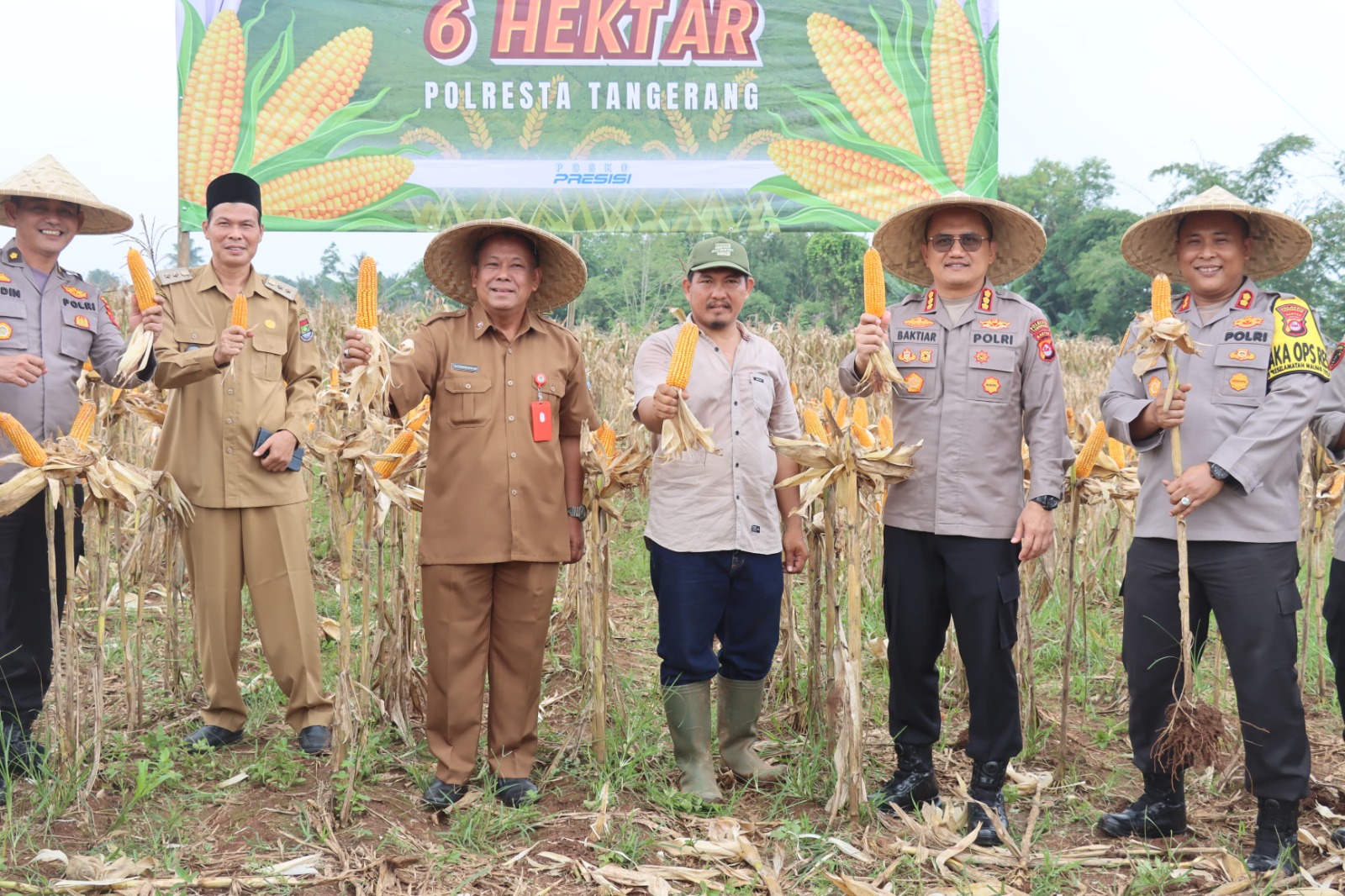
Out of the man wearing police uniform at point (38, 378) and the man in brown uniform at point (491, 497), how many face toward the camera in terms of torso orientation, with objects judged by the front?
2

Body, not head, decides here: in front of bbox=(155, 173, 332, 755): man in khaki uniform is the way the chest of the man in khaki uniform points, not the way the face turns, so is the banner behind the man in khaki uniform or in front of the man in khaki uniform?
behind

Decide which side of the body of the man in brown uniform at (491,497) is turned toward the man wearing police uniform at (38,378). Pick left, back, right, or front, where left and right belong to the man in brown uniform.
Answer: right

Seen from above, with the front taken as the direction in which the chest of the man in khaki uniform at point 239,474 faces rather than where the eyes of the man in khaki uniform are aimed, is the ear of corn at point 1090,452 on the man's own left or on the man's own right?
on the man's own left

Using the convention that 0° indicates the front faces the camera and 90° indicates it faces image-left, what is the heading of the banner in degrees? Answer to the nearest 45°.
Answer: approximately 0°
